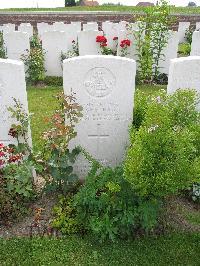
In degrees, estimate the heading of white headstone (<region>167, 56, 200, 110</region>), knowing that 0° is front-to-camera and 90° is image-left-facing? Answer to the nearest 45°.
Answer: approximately 0°

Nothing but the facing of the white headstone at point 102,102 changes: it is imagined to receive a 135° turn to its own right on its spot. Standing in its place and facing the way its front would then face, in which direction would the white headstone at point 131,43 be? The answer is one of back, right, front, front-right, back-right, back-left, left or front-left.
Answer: front-right

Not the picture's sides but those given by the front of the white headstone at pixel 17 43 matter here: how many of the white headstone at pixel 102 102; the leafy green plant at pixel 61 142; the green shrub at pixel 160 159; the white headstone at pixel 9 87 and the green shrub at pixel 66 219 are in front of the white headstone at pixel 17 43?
5

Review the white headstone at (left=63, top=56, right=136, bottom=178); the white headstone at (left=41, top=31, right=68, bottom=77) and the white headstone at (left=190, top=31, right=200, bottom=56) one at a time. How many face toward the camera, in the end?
3

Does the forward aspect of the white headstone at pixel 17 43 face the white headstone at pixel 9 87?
yes

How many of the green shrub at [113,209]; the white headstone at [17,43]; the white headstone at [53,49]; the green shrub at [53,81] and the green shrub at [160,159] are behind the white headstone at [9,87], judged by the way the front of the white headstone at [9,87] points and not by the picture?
3

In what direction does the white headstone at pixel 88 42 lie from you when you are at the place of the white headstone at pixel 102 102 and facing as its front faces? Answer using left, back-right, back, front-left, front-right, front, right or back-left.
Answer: back

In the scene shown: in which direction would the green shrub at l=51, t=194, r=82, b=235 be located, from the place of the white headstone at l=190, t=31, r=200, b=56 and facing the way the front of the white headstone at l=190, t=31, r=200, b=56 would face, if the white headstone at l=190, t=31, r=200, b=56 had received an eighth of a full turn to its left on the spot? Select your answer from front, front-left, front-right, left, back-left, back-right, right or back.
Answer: front-right

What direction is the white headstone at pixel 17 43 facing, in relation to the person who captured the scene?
facing the viewer

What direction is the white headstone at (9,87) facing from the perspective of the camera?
toward the camera

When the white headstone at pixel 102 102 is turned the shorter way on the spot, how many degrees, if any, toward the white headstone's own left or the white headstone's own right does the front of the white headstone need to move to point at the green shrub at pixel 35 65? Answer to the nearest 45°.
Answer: approximately 180°

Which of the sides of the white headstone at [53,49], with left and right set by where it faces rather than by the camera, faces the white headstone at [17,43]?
right
